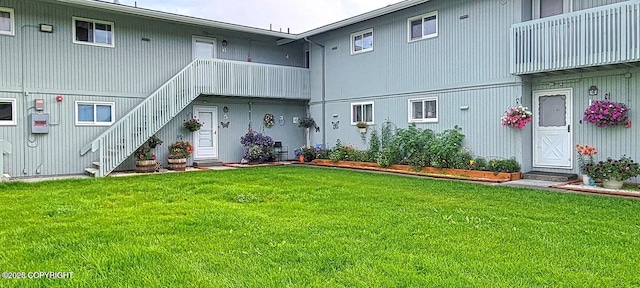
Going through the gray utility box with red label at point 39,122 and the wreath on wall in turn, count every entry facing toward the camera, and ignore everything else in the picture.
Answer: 2

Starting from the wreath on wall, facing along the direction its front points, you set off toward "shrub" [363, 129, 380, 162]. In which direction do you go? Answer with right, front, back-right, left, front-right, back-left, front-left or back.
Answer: front-left

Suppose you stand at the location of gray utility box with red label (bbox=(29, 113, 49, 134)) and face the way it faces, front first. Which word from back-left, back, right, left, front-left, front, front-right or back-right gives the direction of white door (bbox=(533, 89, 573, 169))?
front-left

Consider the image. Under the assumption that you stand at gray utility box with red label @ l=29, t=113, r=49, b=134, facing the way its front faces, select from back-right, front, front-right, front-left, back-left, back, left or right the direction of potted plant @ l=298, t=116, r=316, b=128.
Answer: left

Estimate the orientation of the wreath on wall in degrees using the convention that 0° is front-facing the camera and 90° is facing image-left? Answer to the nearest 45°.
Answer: approximately 0°

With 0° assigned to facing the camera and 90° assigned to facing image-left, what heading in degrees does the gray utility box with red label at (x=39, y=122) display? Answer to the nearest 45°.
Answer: approximately 0°

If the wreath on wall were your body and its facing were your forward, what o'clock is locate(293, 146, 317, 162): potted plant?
The potted plant is roughly at 10 o'clock from the wreath on wall.
